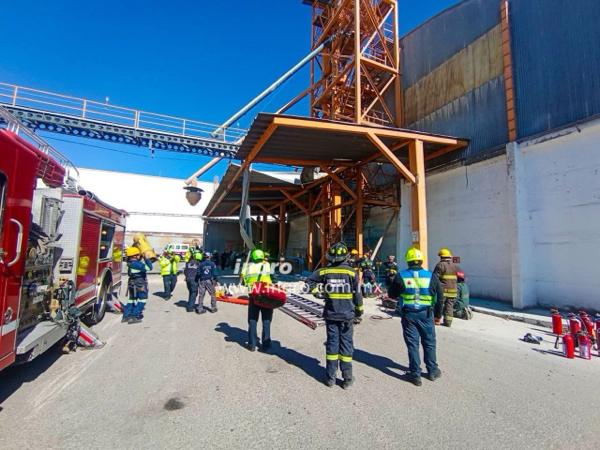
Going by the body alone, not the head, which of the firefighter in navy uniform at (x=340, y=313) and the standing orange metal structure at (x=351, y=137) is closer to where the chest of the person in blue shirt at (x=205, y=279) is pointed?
the standing orange metal structure

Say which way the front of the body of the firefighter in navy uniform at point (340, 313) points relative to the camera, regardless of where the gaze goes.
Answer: away from the camera

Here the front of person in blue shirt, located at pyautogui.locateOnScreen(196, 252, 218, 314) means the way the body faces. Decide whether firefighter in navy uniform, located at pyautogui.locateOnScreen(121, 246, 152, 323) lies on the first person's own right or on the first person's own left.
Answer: on the first person's own left

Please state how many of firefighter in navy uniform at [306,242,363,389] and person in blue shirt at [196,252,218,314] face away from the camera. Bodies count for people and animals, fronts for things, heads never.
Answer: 2

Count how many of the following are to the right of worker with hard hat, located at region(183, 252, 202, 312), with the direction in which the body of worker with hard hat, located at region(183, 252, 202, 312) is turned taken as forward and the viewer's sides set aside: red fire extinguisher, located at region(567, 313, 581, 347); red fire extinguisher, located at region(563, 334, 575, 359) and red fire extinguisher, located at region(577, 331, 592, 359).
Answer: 3

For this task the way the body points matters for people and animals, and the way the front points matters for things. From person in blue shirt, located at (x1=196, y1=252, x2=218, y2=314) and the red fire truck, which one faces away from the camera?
the person in blue shirt

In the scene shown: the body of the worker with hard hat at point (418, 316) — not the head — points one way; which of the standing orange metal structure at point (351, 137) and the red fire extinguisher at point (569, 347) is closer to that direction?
the standing orange metal structure

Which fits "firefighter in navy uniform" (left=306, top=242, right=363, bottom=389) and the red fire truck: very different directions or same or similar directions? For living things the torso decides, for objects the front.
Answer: very different directions

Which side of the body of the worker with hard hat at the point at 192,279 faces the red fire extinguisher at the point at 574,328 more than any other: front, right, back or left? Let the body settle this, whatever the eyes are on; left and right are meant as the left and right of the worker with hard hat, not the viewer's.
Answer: right

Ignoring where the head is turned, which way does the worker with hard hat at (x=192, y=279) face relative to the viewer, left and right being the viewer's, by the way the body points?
facing away from the viewer and to the right of the viewer

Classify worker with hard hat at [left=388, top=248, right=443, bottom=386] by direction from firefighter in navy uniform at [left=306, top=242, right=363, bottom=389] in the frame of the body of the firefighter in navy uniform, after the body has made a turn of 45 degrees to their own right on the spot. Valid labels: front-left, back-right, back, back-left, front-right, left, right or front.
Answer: front-right

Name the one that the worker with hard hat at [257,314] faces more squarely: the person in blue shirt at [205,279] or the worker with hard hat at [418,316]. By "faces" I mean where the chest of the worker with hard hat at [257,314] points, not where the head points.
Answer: the person in blue shirt

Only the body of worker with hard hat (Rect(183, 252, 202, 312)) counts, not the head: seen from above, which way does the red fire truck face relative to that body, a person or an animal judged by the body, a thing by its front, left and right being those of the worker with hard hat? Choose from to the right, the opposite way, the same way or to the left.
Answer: the opposite way

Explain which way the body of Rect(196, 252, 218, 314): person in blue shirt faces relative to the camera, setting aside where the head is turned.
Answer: away from the camera

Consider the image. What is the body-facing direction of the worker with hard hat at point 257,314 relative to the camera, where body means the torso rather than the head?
away from the camera

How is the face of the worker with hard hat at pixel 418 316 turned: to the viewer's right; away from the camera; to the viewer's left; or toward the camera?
away from the camera
